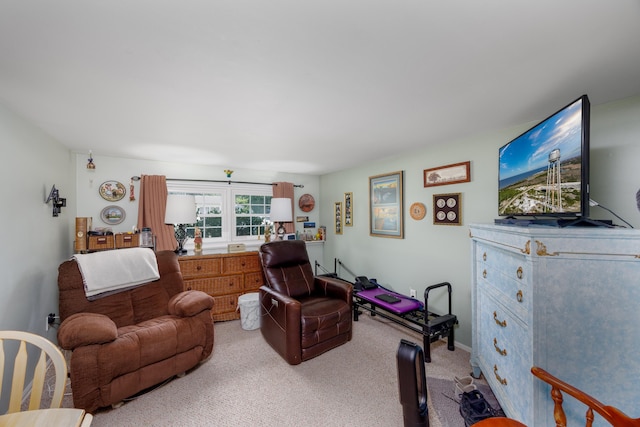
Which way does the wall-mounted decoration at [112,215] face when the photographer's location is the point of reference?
facing the viewer

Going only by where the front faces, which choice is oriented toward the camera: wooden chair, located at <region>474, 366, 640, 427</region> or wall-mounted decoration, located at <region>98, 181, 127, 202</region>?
the wall-mounted decoration

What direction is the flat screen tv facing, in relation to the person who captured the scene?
facing the viewer and to the left of the viewer

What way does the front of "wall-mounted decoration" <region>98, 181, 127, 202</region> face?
toward the camera

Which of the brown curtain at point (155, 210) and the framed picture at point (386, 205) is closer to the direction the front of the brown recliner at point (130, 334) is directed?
the framed picture

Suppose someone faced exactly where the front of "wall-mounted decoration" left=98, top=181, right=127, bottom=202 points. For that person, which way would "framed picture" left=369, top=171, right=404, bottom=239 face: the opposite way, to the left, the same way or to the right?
to the right

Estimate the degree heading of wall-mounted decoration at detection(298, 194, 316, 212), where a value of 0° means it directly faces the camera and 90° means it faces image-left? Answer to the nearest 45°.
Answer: approximately 0°

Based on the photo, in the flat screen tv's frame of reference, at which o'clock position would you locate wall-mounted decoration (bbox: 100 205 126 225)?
The wall-mounted decoration is roughly at 1 o'clock from the flat screen tv.

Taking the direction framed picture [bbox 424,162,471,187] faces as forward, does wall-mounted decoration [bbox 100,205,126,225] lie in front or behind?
in front

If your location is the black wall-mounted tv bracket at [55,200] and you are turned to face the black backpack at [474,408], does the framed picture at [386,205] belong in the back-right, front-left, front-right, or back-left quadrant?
front-left

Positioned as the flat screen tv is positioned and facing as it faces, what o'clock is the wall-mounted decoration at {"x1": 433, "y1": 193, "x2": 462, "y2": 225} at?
The wall-mounted decoration is roughly at 3 o'clock from the flat screen tv.

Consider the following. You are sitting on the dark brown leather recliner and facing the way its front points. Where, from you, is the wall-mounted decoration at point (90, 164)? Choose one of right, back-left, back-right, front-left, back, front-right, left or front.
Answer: back-right

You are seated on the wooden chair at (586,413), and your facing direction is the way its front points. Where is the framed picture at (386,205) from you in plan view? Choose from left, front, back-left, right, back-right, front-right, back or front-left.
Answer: front

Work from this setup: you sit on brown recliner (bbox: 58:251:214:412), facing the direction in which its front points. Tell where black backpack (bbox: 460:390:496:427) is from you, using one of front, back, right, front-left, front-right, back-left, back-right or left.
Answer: front

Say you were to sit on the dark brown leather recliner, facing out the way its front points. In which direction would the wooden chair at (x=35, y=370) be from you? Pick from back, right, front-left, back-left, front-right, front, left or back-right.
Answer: right

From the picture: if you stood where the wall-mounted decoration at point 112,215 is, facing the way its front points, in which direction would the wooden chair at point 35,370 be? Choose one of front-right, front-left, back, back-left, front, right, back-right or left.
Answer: front
